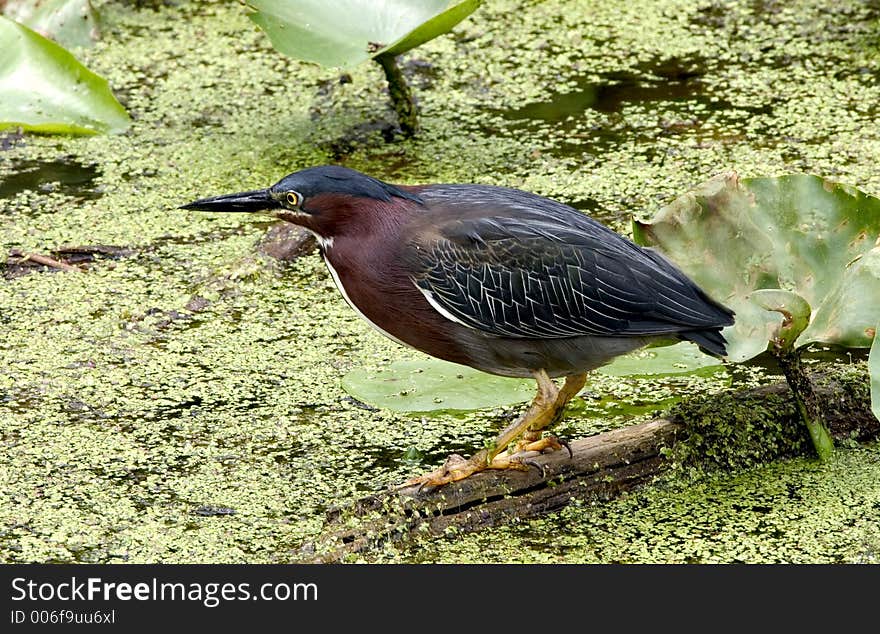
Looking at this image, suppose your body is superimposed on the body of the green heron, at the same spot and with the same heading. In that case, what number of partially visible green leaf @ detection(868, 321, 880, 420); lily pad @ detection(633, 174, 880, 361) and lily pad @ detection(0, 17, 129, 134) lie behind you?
2

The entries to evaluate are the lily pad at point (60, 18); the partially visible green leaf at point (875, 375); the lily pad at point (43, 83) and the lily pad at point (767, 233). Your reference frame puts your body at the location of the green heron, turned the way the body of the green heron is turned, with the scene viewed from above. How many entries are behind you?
2

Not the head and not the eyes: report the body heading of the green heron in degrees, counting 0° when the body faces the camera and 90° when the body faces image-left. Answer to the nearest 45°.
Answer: approximately 90°

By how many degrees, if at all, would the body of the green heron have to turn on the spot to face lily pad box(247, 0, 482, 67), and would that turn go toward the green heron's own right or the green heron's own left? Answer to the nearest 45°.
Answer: approximately 90° to the green heron's own right

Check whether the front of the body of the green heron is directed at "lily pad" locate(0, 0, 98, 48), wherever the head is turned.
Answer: no

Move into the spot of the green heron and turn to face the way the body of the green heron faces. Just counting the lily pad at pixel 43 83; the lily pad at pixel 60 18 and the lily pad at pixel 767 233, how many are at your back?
1

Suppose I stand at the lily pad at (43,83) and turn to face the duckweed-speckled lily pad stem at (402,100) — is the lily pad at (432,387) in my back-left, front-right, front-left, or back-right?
front-right

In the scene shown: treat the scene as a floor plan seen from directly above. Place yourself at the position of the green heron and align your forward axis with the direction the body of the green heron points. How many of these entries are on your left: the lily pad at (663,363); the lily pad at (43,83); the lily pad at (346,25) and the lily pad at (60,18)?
0

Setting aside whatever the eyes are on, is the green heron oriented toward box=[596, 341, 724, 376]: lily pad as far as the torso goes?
no

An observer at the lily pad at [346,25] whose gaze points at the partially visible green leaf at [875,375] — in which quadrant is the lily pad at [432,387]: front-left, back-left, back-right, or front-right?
front-right

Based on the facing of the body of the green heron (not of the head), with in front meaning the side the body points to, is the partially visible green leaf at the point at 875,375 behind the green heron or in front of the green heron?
behind

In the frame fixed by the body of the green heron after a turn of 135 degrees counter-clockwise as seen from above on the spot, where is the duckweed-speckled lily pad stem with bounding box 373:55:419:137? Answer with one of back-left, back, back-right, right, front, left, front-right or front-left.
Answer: back-left

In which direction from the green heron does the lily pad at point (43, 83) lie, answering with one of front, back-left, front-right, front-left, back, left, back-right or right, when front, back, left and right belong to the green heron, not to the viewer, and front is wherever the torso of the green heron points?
front-right
